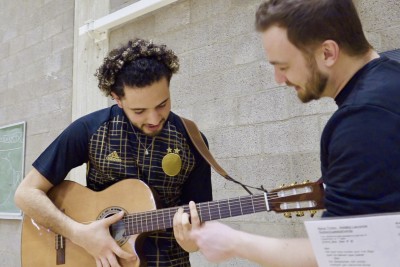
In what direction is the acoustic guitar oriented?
toward the camera

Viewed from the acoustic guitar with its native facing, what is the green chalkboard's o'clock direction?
The green chalkboard is roughly at 5 o'clock from the acoustic guitar.

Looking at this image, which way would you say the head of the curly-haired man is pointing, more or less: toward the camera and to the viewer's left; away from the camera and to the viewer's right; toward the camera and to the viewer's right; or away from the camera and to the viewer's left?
toward the camera and to the viewer's right
